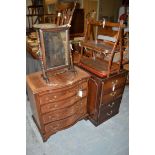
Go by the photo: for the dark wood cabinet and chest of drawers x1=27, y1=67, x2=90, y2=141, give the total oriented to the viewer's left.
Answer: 0

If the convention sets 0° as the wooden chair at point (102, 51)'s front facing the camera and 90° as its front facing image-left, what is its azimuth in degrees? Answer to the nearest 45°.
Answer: approximately 45°

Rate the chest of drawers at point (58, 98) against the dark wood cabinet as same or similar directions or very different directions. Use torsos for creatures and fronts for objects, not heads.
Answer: same or similar directions

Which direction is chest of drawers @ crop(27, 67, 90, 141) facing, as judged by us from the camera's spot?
facing the viewer and to the right of the viewer
